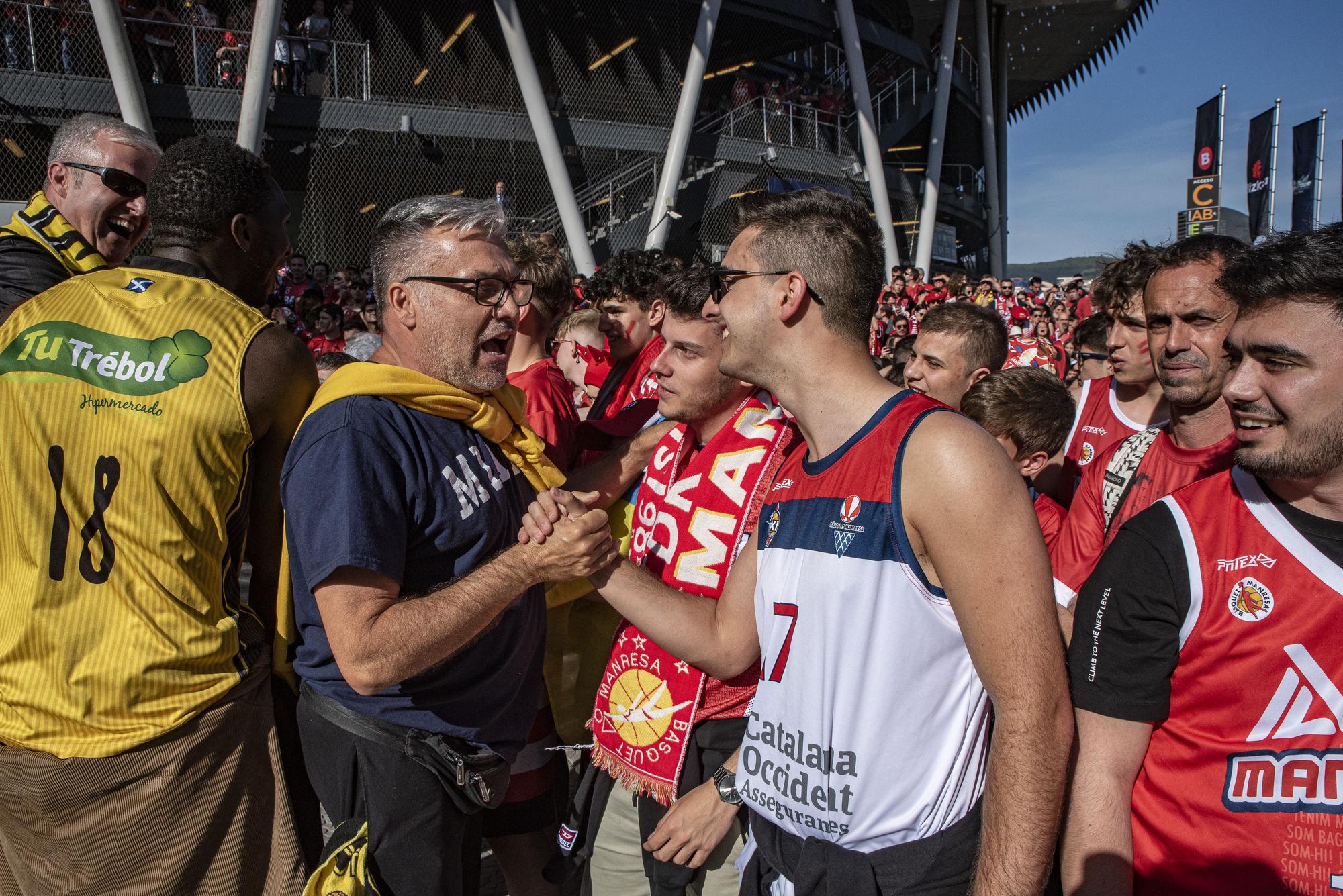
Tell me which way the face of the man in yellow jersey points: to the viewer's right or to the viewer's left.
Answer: to the viewer's right

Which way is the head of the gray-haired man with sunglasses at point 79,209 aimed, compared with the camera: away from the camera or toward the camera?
toward the camera

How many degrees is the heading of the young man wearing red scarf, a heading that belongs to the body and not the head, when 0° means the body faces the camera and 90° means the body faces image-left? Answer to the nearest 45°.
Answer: approximately 45°

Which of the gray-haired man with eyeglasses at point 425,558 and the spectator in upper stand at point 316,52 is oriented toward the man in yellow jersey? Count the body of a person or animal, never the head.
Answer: the spectator in upper stand

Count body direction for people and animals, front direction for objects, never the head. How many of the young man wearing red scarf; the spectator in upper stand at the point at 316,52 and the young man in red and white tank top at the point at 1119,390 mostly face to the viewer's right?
0

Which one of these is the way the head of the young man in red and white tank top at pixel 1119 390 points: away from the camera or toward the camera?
toward the camera

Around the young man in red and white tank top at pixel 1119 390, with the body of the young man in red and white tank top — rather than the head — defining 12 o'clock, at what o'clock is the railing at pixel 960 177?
The railing is roughly at 4 o'clock from the young man in red and white tank top.

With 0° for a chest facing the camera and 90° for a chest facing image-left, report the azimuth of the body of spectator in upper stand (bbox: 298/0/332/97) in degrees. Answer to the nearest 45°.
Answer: approximately 0°

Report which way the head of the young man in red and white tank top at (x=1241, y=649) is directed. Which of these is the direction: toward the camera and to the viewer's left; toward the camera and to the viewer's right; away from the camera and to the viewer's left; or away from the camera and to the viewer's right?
toward the camera and to the viewer's left

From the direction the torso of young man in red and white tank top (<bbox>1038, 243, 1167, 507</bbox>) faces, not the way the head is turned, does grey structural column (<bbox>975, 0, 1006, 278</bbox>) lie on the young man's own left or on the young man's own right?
on the young man's own right

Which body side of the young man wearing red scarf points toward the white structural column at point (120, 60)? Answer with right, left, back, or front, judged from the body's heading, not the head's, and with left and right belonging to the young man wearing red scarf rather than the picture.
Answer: right

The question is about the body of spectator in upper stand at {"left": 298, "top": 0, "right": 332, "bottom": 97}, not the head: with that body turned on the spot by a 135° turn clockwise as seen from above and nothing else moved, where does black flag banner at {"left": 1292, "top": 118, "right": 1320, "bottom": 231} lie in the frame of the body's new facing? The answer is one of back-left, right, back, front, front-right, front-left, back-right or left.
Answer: back-right

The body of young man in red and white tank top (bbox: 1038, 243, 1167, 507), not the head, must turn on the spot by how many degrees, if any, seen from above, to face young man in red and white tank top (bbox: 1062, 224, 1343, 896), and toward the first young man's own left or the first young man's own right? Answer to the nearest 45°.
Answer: approximately 45° to the first young man's own left

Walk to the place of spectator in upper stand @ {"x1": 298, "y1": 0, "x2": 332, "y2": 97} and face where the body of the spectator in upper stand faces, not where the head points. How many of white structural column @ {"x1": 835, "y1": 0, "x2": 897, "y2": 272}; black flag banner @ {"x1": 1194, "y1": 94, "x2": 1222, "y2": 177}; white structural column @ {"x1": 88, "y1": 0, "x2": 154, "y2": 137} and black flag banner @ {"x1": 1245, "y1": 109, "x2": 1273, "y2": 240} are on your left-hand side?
3

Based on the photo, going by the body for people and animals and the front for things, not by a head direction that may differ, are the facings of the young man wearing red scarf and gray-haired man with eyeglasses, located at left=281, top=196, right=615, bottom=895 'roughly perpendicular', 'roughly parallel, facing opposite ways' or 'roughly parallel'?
roughly perpendicular

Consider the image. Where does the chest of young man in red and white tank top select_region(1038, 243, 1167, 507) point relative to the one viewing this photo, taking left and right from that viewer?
facing the viewer and to the left of the viewer

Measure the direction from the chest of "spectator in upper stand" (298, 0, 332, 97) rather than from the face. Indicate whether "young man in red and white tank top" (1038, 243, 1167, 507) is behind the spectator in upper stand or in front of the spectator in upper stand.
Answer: in front

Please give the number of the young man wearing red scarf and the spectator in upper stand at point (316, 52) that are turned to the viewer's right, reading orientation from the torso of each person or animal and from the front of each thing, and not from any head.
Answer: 0

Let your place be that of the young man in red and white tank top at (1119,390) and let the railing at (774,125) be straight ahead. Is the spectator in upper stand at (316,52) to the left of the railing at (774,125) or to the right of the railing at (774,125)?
left

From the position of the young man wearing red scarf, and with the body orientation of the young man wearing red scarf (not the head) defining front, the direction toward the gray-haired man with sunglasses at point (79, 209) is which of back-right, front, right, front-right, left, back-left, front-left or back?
front-right

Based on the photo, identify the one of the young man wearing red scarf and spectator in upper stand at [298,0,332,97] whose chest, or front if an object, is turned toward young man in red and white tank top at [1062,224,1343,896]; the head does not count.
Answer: the spectator in upper stand
